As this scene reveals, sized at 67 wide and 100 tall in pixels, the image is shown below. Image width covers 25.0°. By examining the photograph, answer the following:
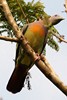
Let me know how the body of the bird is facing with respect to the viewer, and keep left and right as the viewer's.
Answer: facing the viewer and to the right of the viewer
